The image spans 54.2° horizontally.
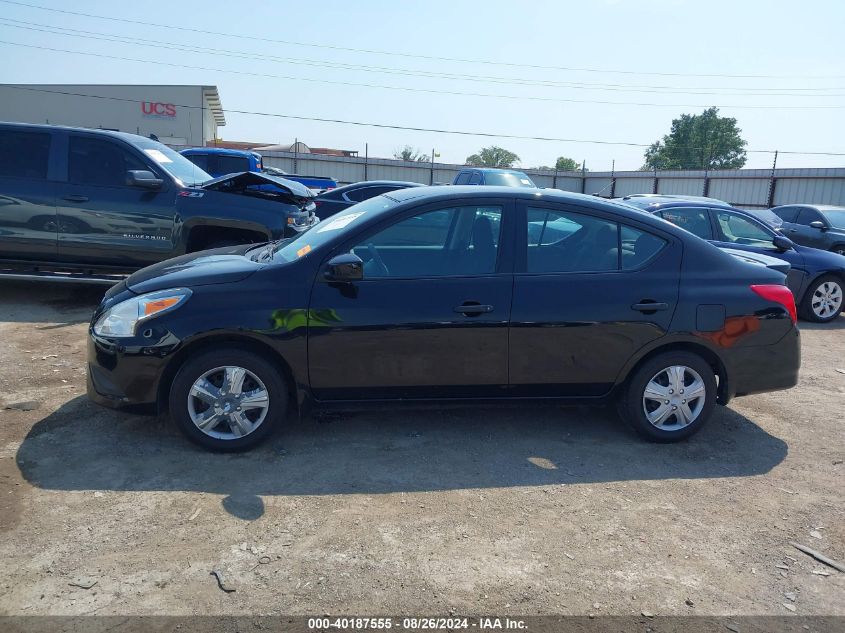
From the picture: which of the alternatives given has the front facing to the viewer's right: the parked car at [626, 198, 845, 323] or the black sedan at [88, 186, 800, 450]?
the parked car

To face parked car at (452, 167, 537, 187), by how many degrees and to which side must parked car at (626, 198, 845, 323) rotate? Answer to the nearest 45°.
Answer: approximately 135° to its left

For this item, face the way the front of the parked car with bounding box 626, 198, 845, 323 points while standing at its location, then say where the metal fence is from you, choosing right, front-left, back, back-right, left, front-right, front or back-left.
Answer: left

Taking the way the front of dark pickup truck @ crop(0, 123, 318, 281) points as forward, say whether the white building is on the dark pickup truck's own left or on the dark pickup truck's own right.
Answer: on the dark pickup truck's own left

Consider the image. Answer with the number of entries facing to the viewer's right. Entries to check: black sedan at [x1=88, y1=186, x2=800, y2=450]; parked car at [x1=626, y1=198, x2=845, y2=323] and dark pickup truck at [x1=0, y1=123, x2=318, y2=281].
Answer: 2

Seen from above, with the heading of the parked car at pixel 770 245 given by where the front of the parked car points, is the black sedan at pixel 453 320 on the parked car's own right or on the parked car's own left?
on the parked car's own right

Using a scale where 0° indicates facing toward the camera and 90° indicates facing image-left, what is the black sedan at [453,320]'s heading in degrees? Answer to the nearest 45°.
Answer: approximately 90°

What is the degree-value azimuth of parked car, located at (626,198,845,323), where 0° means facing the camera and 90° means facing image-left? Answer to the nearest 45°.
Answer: approximately 270°

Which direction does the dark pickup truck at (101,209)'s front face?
to the viewer's right

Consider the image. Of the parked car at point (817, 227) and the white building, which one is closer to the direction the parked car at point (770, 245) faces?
the parked car

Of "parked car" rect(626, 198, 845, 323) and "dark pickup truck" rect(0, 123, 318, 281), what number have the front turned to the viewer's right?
2
